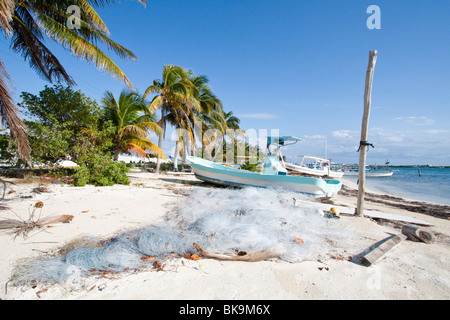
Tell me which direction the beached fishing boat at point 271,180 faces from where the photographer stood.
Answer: facing away from the viewer and to the left of the viewer

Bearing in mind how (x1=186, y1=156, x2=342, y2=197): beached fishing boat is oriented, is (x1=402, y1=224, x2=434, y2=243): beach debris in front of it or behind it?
behind

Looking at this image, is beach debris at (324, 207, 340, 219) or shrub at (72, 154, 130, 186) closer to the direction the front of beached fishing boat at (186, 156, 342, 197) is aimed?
the shrub

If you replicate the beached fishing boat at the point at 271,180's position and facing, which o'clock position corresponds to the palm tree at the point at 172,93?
The palm tree is roughly at 12 o'clock from the beached fishing boat.

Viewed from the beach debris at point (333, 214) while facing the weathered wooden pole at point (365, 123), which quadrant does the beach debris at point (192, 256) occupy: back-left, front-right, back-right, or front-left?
back-right

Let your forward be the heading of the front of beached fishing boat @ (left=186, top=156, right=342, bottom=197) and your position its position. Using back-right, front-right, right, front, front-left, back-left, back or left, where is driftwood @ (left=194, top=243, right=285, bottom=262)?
back-left

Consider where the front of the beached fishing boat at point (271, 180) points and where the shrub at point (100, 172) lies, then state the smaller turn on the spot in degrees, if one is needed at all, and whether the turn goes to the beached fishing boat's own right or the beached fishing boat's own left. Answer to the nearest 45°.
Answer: approximately 45° to the beached fishing boat's own left
